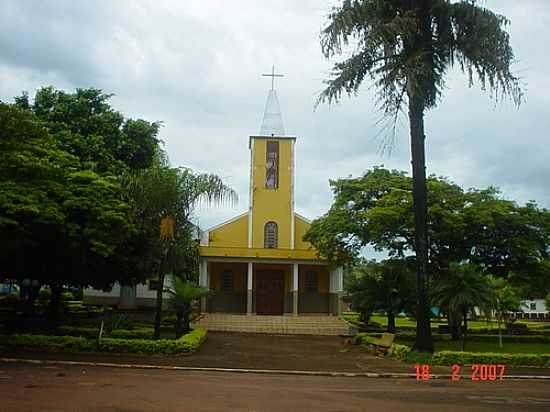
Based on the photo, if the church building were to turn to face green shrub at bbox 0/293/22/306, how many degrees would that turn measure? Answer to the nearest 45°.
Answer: approximately 90° to its right

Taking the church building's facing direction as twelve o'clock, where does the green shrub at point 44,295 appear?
The green shrub is roughly at 4 o'clock from the church building.

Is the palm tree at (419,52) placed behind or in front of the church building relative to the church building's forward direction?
in front

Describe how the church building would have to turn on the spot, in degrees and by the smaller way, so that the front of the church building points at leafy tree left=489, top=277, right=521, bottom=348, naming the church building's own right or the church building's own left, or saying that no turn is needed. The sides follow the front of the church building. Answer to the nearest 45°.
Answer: approximately 45° to the church building's own left

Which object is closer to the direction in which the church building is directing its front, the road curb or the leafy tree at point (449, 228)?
the road curb

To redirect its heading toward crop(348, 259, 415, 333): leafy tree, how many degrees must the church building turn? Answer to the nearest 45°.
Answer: approximately 45° to its left

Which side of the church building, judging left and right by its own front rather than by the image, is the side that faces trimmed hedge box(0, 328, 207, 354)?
front

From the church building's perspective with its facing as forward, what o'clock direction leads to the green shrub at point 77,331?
The green shrub is roughly at 1 o'clock from the church building.

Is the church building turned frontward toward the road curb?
yes

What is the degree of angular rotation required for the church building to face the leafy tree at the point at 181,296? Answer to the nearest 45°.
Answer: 0° — it already faces it

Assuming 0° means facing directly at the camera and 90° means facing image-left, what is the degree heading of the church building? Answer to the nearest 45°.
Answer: approximately 0°

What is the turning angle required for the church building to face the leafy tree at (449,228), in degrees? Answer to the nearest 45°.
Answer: approximately 45° to its left

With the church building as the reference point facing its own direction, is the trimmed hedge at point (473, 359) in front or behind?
in front
